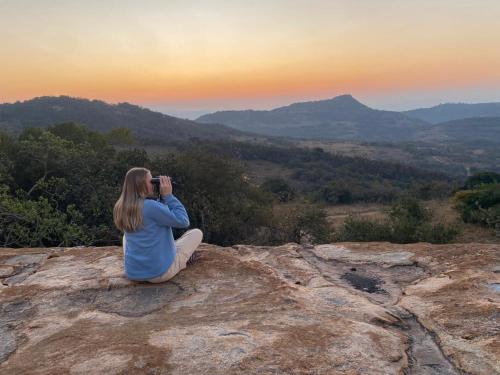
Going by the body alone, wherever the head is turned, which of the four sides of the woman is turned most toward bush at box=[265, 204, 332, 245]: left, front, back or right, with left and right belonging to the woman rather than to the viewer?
front

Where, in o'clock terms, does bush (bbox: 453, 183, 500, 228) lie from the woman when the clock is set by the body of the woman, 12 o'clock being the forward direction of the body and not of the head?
The bush is roughly at 12 o'clock from the woman.

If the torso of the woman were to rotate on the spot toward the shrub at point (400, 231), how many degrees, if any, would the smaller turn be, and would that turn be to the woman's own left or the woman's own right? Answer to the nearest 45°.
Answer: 0° — they already face it

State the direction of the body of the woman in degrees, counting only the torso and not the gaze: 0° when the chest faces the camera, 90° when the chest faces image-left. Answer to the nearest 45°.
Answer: approximately 225°

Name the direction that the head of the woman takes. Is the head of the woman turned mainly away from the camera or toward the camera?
away from the camera
